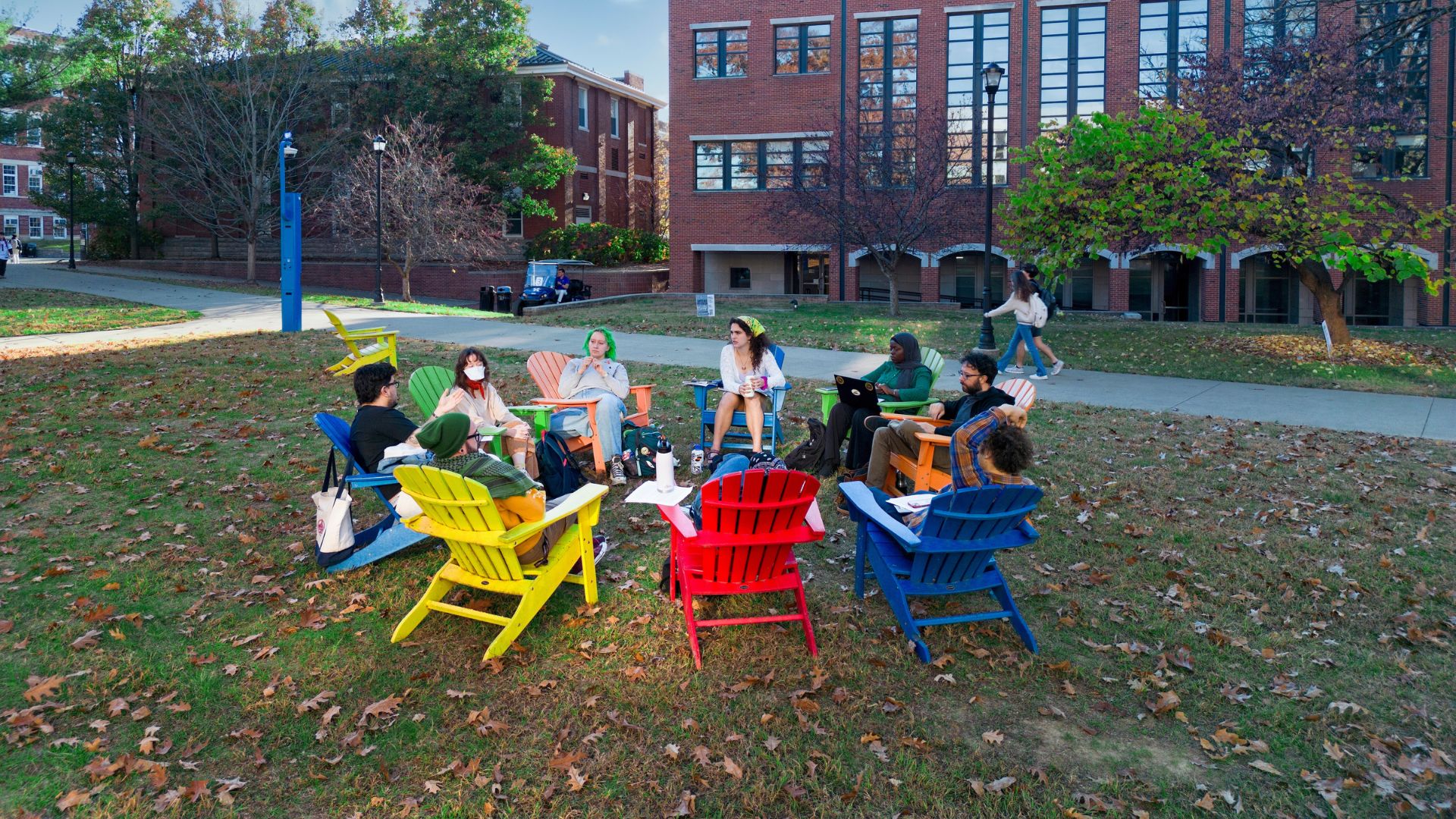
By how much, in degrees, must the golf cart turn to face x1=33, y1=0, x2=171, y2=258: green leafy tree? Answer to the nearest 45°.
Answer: approximately 90° to its right

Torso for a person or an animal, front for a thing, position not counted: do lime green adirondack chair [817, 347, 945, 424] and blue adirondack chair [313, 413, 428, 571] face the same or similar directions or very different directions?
very different directions

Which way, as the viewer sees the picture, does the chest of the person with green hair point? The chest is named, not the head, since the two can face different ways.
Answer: toward the camera

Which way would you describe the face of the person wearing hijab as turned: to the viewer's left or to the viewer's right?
to the viewer's left

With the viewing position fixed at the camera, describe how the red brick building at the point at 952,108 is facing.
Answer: facing the viewer

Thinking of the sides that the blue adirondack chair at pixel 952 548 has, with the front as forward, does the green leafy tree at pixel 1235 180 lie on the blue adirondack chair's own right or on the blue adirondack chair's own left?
on the blue adirondack chair's own right

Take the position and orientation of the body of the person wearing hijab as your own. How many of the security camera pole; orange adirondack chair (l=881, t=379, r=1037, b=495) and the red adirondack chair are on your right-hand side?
1

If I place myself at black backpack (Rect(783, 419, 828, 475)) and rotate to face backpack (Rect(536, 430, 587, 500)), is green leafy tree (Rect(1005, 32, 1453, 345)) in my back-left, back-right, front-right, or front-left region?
back-right

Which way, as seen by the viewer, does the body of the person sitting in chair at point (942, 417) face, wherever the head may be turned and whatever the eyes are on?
to the viewer's left

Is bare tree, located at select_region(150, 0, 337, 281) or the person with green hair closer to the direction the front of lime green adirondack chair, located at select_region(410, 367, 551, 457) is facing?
the person with green hair

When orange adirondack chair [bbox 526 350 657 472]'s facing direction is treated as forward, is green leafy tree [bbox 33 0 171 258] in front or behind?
behind

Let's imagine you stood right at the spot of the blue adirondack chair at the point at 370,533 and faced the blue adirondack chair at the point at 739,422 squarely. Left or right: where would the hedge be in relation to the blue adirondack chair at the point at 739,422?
left

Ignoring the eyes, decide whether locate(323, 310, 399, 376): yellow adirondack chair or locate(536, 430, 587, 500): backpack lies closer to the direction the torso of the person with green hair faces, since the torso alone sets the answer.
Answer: the backpack

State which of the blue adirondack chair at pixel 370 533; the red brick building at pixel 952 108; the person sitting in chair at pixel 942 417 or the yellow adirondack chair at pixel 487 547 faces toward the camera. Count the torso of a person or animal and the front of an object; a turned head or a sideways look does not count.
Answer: the red brick building

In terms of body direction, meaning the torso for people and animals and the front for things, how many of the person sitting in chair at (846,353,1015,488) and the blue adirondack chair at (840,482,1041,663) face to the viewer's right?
0

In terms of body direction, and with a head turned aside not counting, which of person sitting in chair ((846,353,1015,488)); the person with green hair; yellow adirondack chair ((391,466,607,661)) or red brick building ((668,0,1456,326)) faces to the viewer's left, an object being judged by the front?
the person sitting in chair

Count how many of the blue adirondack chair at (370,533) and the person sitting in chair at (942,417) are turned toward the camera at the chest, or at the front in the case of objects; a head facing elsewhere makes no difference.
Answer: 0

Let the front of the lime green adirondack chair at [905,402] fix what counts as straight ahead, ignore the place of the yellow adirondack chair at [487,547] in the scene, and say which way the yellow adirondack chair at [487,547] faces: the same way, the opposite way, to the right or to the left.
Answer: the opposite way

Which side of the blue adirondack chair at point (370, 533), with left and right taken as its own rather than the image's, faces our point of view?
right

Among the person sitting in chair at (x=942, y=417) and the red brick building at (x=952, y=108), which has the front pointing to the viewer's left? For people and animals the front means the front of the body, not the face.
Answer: the person sitting in chair

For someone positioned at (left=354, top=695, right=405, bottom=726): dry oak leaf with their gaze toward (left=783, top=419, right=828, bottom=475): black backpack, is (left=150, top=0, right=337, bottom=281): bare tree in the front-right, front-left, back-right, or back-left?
front-left
